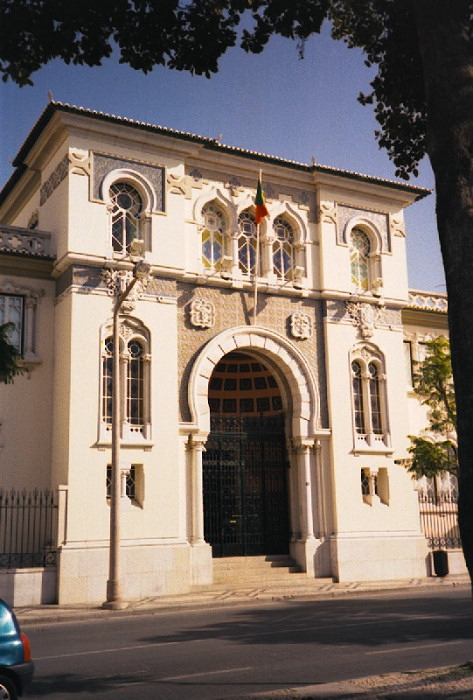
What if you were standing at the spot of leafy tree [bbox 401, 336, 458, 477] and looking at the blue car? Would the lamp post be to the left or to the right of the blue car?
right

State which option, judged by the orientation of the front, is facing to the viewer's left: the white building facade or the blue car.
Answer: the blue car

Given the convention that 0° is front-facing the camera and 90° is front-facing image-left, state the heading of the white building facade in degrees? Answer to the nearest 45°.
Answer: approximately 315°

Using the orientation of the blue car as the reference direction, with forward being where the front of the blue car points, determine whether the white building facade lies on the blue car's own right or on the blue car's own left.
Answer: on the blue car's own right

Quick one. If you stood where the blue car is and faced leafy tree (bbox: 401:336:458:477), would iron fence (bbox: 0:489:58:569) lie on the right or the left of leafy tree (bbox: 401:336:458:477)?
left

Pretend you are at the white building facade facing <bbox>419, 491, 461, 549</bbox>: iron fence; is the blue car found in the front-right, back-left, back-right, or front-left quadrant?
back-right

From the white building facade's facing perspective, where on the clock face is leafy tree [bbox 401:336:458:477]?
The leafy tree is roughly at 10 o'clock from the white building facade.

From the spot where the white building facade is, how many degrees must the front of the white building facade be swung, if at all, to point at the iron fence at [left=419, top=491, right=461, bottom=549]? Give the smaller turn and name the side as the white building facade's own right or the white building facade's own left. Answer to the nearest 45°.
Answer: approximately 90° to the white building facade's own left

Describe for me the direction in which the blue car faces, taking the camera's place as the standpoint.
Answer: facing to the left of the viewer
